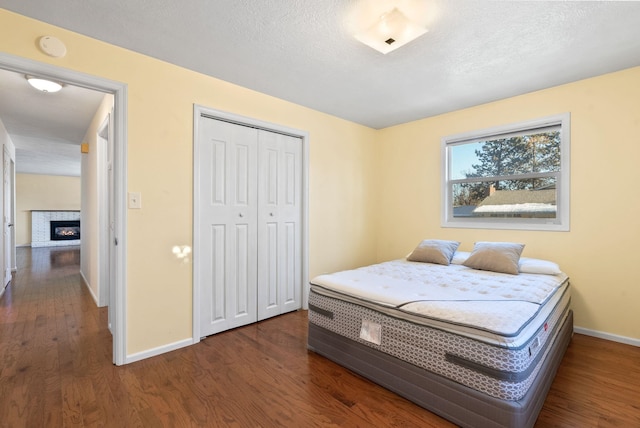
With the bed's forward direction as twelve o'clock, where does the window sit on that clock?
The window is roughly at 5 o'clock from the bed.

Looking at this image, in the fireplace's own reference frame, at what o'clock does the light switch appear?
The light switch is roughly at 12 o'clock from the fireplace.

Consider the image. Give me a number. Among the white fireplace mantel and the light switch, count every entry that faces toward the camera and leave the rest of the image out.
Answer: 2

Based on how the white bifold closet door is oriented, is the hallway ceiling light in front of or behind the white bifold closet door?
behind

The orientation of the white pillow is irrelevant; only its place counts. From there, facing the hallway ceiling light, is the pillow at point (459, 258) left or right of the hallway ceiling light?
right

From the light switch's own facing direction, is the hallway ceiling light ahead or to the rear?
to the rear

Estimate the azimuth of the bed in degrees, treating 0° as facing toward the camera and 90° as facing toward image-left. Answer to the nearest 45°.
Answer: approximately 45°

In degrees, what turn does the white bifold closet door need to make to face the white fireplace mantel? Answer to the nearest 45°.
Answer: approximately 180°

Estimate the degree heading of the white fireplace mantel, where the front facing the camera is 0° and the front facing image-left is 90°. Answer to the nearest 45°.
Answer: approximately 0°

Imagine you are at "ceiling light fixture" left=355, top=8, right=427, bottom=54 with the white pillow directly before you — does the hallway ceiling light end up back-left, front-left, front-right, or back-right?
back-left

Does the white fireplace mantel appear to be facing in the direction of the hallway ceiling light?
yes
